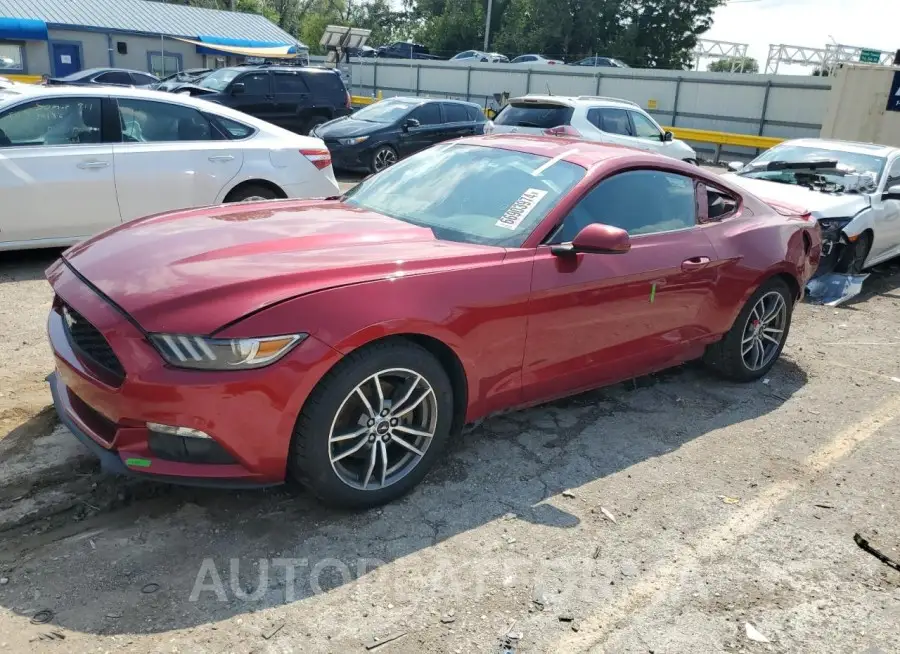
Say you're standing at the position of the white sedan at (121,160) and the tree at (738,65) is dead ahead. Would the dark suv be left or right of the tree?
left

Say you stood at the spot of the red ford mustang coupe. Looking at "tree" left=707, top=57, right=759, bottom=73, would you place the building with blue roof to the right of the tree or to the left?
left

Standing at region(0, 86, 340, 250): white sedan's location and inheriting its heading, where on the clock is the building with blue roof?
The building with blue roof is roughly at 3 o'clock from the white sedan.

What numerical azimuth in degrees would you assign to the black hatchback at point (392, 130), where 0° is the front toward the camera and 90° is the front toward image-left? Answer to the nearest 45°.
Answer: approximately 45°

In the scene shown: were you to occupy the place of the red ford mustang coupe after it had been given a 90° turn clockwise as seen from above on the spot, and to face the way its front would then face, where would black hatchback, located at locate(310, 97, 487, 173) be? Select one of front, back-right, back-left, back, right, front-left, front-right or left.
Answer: front-right

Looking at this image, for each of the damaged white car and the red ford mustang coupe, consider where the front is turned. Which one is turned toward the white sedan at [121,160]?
the damaged white car

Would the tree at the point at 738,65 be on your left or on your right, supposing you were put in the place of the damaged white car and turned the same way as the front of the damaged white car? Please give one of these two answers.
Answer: on your right

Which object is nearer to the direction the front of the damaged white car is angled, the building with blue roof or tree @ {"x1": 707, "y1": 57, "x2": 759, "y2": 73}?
the building with blue roof

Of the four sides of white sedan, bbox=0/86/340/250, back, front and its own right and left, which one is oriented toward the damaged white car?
back

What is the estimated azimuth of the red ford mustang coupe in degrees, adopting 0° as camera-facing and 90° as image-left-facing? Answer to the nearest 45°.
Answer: approximately 45°
